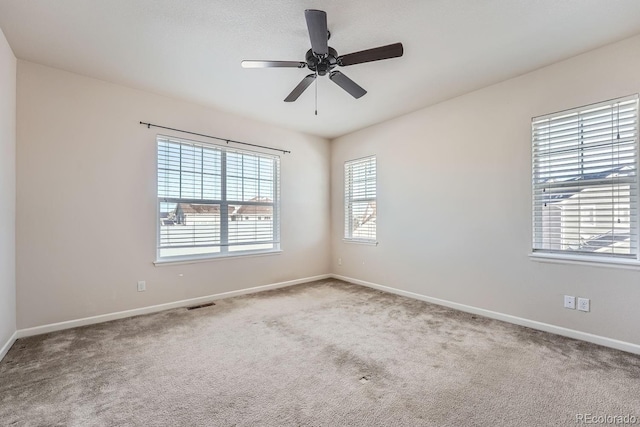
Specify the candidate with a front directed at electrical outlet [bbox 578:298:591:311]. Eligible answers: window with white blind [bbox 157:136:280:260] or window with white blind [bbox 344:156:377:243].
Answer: window with white blind [bbox 157:136:280:260]

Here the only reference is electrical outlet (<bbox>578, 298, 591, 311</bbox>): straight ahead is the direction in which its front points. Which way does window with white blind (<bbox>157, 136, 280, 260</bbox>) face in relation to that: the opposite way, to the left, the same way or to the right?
to the left

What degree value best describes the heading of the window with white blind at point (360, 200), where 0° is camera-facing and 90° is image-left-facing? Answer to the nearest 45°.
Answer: approximately 45°

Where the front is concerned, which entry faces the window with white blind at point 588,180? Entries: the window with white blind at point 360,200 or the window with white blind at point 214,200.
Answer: the window with white blind at point 214,200

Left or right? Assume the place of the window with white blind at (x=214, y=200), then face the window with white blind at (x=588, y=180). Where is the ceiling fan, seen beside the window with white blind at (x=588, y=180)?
right

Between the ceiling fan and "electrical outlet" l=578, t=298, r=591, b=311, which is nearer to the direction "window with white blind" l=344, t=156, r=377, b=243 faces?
the ceiling fan

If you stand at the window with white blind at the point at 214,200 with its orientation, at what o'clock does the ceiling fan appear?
The ceiling fan is roughly at 1 o'clock from the window with white blind.

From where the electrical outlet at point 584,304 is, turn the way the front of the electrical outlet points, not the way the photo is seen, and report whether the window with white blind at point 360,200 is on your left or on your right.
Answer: on your right

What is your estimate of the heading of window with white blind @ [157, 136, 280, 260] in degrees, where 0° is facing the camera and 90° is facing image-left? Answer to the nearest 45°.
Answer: approximately 315°
